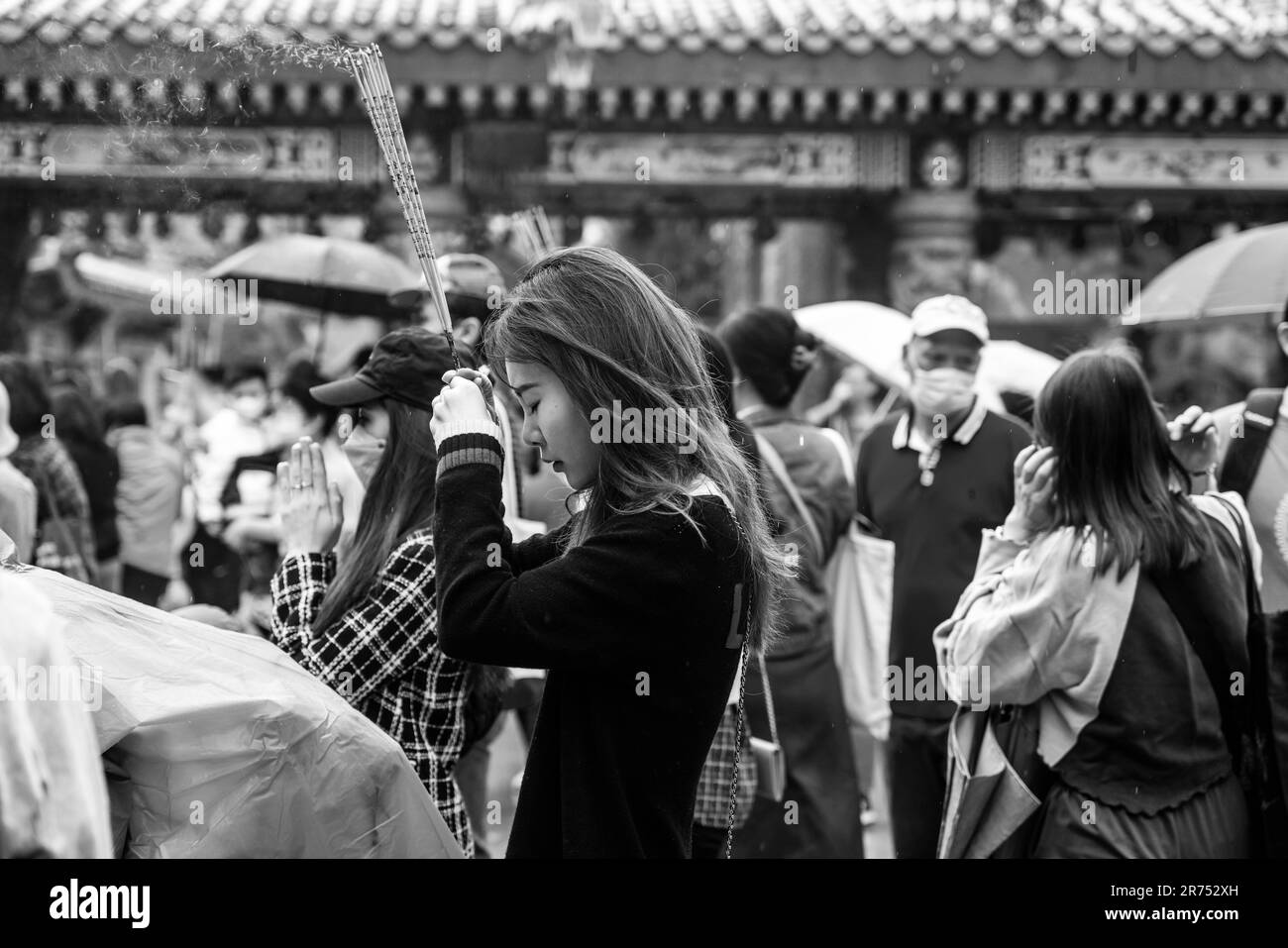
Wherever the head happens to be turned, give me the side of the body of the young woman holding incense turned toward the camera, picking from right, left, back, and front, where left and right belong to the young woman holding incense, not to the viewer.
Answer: left

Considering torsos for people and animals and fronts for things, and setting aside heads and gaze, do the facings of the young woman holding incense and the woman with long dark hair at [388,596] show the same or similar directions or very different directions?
same or similar directions

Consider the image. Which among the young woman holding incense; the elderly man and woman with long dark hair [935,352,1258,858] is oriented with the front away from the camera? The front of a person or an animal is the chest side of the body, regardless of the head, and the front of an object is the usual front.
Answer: the woman with long dark hair

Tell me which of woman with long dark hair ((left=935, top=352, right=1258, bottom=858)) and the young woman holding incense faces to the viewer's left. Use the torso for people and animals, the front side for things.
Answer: the young woman holding incense

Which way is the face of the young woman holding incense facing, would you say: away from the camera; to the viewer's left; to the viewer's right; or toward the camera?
to the viewer's left

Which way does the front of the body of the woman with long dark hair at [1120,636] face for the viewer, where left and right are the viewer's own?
facing away from the viewer

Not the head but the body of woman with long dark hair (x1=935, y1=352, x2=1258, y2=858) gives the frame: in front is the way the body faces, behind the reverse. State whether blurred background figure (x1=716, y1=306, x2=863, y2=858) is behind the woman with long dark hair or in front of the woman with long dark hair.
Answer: in front

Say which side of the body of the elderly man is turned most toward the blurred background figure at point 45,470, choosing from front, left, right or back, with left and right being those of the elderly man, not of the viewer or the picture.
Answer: right

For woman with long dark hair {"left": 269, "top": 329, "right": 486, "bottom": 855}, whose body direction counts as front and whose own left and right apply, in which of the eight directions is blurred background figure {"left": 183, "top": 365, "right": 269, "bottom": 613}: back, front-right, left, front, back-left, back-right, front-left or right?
right

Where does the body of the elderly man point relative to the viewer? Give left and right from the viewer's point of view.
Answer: facing the viewer

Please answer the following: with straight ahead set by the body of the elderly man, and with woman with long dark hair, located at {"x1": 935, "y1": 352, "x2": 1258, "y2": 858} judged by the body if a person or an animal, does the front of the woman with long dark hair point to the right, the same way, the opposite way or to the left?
the opposite way

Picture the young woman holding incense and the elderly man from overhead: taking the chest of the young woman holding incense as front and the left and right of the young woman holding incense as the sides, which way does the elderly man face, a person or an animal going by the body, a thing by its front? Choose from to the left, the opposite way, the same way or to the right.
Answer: to the left
